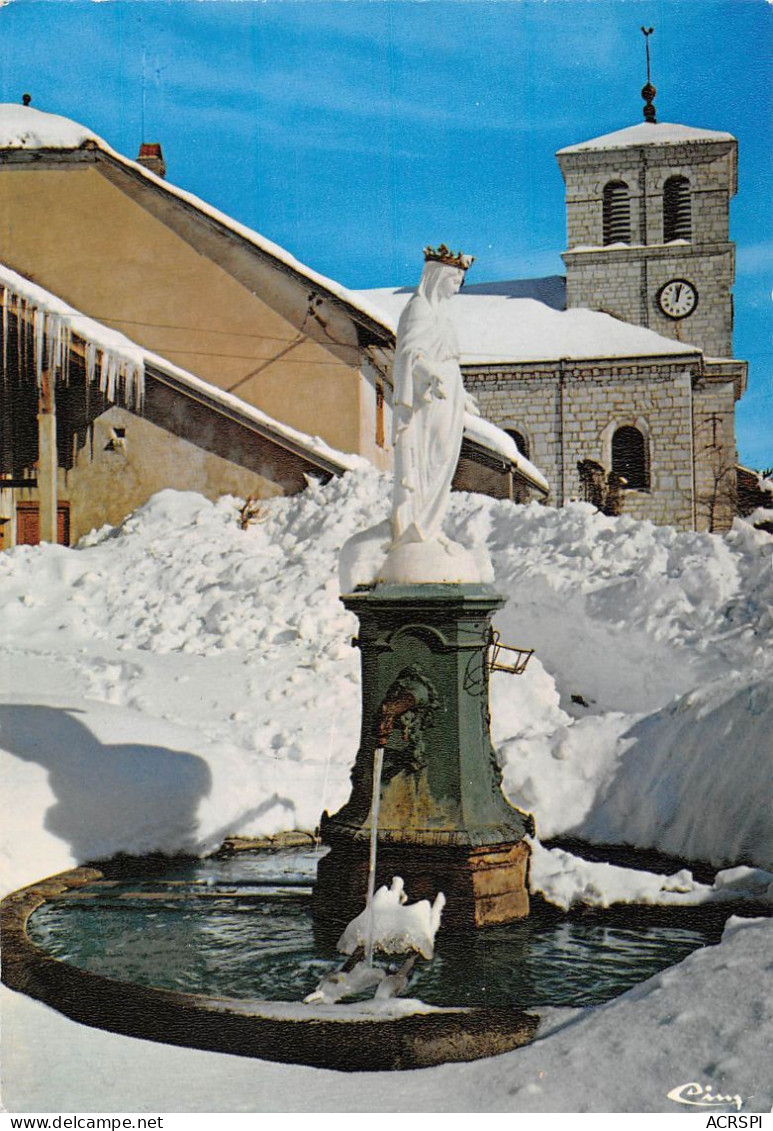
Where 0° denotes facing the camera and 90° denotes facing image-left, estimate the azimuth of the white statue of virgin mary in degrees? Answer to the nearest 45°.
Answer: approximately 315°

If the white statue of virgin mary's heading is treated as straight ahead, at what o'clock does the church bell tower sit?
The church bell tower is roughly at 8 o'clock from the white statue of virgin mary.
